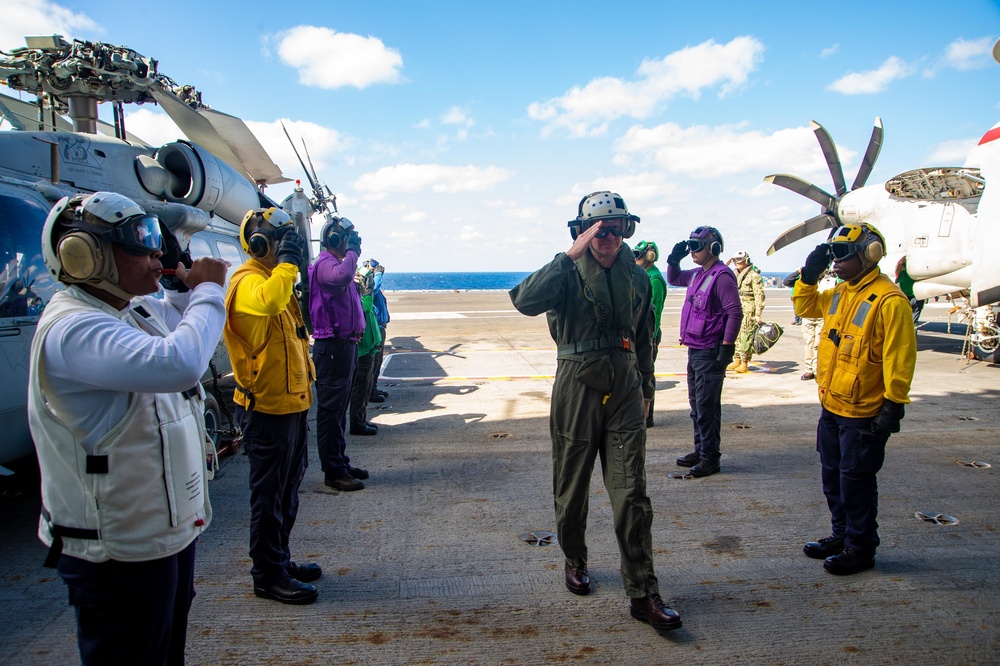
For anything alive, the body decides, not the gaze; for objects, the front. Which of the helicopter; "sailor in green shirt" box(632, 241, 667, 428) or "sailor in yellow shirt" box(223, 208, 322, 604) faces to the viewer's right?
the sailor in yellow shirt

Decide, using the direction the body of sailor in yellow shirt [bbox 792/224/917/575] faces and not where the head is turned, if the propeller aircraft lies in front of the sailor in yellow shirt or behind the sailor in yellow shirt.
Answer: behind

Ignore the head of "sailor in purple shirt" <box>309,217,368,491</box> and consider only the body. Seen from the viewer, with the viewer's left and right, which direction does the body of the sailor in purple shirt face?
facing to the right of the viewer

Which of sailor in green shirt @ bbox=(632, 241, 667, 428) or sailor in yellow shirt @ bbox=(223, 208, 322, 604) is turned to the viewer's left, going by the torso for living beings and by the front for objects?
the sailor in green shirt

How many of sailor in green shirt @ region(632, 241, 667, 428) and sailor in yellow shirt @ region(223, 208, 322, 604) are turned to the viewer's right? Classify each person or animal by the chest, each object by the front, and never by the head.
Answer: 1

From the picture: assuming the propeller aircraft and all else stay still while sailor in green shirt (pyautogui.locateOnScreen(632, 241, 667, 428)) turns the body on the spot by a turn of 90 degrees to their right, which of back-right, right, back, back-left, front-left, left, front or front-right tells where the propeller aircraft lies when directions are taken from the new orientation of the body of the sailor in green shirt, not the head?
front-right

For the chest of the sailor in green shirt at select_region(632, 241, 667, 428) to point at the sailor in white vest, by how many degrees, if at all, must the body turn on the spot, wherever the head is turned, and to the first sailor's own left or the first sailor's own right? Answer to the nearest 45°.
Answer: approximately 90° to the first sailor's own left

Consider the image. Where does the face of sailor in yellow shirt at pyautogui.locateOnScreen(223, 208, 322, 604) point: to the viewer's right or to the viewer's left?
to the viewer's right

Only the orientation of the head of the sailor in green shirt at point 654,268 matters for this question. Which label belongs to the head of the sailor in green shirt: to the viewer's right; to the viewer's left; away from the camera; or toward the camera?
to the viewer's left

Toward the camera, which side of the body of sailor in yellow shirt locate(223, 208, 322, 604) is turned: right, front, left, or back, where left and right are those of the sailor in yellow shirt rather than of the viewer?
right

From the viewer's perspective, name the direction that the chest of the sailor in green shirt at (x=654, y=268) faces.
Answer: to the viewer's left

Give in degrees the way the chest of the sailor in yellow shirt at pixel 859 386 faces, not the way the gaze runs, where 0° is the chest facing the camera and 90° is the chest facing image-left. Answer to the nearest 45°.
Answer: approximately 45°

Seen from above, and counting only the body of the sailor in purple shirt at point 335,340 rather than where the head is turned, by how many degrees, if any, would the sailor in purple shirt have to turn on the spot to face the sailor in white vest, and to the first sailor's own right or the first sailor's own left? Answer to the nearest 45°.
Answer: approximately 90° to the first sailor's own right
